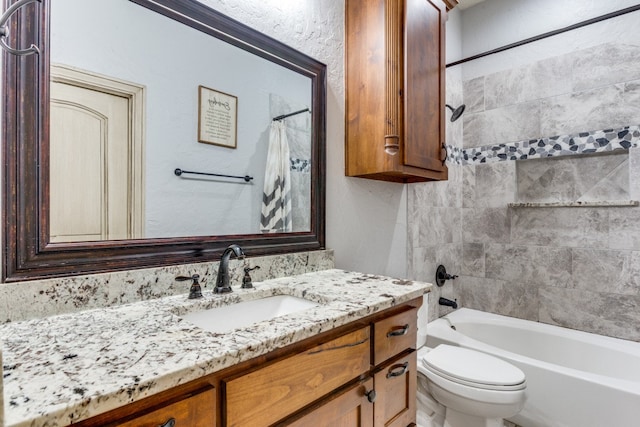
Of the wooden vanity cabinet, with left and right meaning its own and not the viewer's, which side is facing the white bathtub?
left

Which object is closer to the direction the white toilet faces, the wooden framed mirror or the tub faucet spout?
the wooden framed mirror

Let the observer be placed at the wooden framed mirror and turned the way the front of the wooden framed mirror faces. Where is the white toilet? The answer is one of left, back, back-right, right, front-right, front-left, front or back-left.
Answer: front-left

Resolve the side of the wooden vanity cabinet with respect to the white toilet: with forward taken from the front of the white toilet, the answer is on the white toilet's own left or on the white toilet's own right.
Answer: on the white toilet's own right
